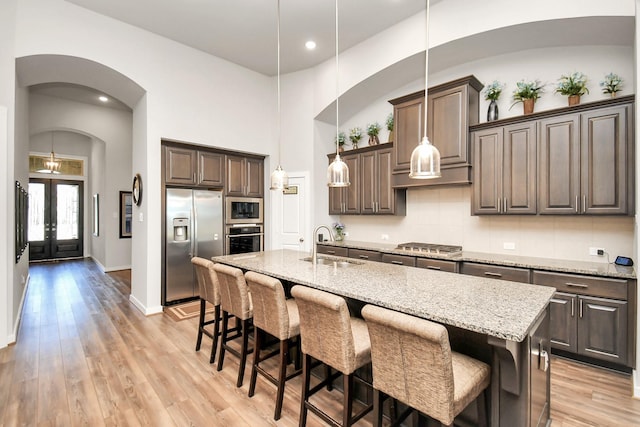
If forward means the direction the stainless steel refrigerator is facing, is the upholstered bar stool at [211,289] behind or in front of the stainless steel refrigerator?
in front

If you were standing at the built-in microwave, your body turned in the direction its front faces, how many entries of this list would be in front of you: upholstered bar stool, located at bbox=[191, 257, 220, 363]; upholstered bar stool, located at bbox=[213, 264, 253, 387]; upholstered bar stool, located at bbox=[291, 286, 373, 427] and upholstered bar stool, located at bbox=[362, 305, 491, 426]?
4

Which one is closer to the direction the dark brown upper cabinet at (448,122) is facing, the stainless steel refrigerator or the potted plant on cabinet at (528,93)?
the stainless steel refrigerator

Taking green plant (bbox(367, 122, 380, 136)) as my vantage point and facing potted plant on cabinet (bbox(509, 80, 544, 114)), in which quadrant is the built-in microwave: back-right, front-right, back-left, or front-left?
back-right

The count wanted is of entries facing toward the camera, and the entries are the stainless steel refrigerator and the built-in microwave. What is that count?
2

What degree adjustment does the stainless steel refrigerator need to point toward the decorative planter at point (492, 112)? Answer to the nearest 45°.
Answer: approximately 45° to its left

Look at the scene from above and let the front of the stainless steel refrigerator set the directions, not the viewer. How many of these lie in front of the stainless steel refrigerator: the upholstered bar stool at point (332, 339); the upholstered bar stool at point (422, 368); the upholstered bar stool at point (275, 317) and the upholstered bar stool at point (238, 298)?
4

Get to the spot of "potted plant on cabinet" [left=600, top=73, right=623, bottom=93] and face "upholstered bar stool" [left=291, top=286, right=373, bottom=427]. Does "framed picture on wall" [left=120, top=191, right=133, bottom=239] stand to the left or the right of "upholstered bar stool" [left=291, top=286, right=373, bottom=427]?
right

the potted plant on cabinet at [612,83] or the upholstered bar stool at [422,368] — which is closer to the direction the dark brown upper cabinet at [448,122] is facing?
the upholstered bar stool
